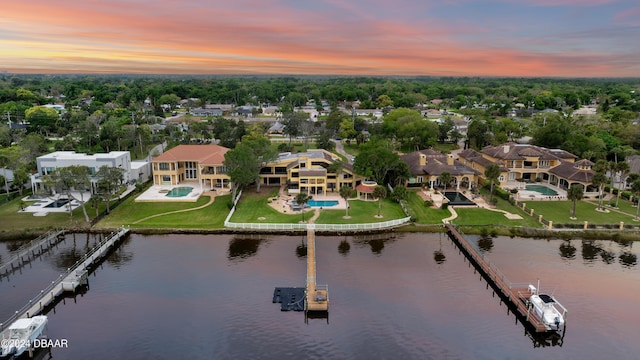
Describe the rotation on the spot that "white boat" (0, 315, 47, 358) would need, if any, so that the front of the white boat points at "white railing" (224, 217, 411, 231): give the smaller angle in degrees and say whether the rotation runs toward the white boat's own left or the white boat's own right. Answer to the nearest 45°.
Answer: approximately 45° to the white boat's own right

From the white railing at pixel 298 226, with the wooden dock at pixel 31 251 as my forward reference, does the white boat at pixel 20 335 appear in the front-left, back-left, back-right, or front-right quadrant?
front-left

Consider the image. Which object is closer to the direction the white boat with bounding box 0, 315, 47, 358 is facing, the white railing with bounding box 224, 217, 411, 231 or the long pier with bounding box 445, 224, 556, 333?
the white railing

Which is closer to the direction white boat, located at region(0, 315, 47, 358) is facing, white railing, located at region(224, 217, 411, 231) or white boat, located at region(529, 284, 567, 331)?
the white railing

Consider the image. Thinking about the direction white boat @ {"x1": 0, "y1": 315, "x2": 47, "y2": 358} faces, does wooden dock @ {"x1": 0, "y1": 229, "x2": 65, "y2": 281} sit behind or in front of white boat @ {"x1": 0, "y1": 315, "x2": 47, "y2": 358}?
in front

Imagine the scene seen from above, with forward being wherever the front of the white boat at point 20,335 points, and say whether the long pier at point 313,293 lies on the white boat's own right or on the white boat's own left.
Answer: on the white boat's own right

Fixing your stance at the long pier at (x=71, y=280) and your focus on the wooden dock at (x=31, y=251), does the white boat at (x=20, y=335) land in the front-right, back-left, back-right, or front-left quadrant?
back-left

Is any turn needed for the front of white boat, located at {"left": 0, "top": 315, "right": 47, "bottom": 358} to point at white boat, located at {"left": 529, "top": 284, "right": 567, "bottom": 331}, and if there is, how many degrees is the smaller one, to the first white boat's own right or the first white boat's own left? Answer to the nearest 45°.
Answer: approximately 90° to the first white boat's own right

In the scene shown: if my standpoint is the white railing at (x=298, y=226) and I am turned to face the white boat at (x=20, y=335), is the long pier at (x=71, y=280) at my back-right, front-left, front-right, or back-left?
front-right

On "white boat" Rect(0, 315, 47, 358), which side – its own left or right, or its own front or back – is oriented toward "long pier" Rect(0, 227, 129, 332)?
front

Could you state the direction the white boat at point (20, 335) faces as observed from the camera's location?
facing away from the viewer and to the right of the viewer
